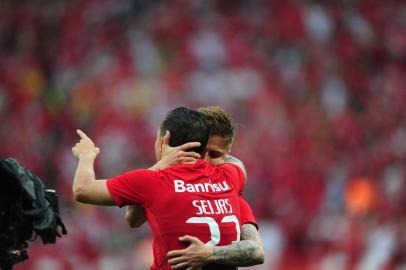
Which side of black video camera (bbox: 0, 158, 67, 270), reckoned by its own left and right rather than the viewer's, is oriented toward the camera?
right
